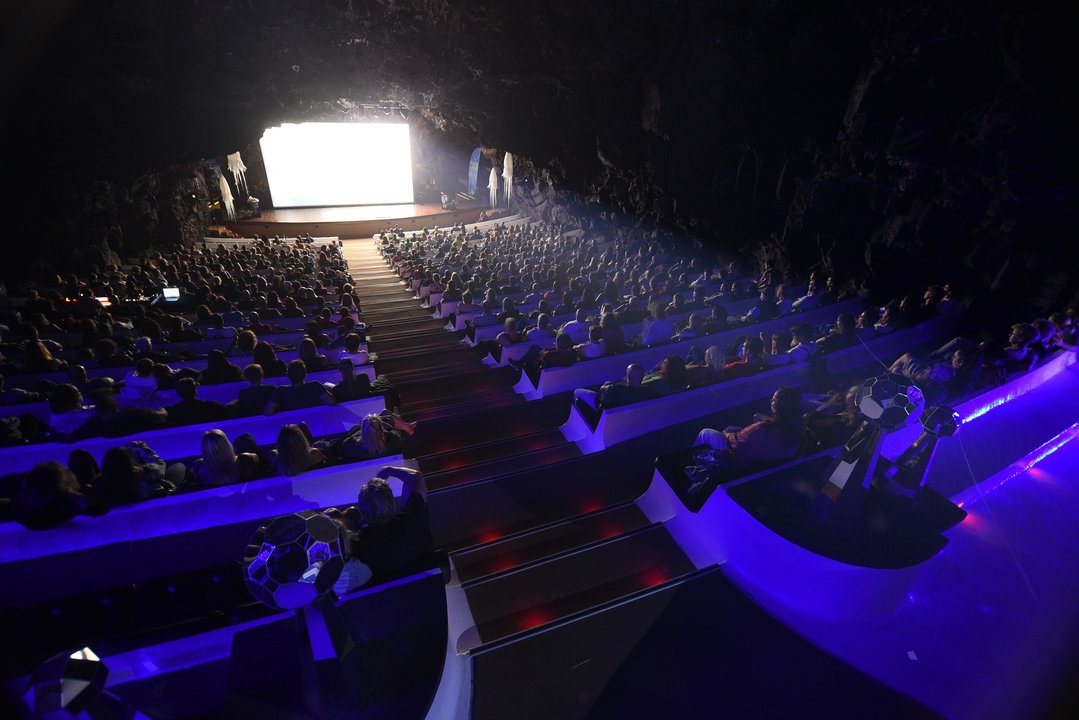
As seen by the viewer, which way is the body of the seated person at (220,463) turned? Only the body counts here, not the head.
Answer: away from the camera

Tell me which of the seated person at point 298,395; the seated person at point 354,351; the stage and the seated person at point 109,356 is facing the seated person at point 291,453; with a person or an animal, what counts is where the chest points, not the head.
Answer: the stage

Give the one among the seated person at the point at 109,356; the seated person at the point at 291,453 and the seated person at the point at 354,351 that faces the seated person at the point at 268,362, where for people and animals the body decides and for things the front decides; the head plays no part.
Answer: the seated person at the point at 291,453

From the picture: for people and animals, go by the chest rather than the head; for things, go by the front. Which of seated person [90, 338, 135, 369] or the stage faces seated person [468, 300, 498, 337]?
the stage

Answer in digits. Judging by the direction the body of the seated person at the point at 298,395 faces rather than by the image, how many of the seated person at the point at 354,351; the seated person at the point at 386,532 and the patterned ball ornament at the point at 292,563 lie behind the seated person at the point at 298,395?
2

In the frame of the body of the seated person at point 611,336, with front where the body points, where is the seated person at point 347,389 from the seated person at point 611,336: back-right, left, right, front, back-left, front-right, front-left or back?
left

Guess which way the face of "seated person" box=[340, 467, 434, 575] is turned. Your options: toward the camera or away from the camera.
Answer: away from the camera

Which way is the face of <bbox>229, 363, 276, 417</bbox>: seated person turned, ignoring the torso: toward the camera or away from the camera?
away from the camera

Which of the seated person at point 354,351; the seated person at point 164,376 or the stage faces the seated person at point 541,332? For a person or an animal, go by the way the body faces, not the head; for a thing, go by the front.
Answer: the stage

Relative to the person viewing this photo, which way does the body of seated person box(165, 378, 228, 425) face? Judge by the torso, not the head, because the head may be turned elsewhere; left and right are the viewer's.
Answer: facing away from the viewer

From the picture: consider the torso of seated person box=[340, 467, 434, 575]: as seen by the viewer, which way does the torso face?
away from the camera

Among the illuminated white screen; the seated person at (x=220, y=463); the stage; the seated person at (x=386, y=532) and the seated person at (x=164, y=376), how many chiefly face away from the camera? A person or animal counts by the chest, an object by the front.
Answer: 3

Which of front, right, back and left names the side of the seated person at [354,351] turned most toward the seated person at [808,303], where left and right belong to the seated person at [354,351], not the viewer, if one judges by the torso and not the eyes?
right

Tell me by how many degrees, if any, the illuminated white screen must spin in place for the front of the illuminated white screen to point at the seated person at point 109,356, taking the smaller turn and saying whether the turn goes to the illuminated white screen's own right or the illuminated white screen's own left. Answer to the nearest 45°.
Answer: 0° — it already faces them

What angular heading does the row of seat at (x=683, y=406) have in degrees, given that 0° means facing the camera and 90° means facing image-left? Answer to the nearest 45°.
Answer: approximately 135°

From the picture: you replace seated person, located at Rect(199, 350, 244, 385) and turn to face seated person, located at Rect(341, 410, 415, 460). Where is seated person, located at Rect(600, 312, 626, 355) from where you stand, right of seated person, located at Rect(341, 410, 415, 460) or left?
left

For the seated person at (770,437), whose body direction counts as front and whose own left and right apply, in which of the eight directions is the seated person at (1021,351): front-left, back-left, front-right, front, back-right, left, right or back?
right
